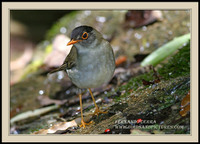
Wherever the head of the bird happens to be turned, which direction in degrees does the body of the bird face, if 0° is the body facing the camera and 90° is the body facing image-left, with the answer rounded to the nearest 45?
approximately 315°
